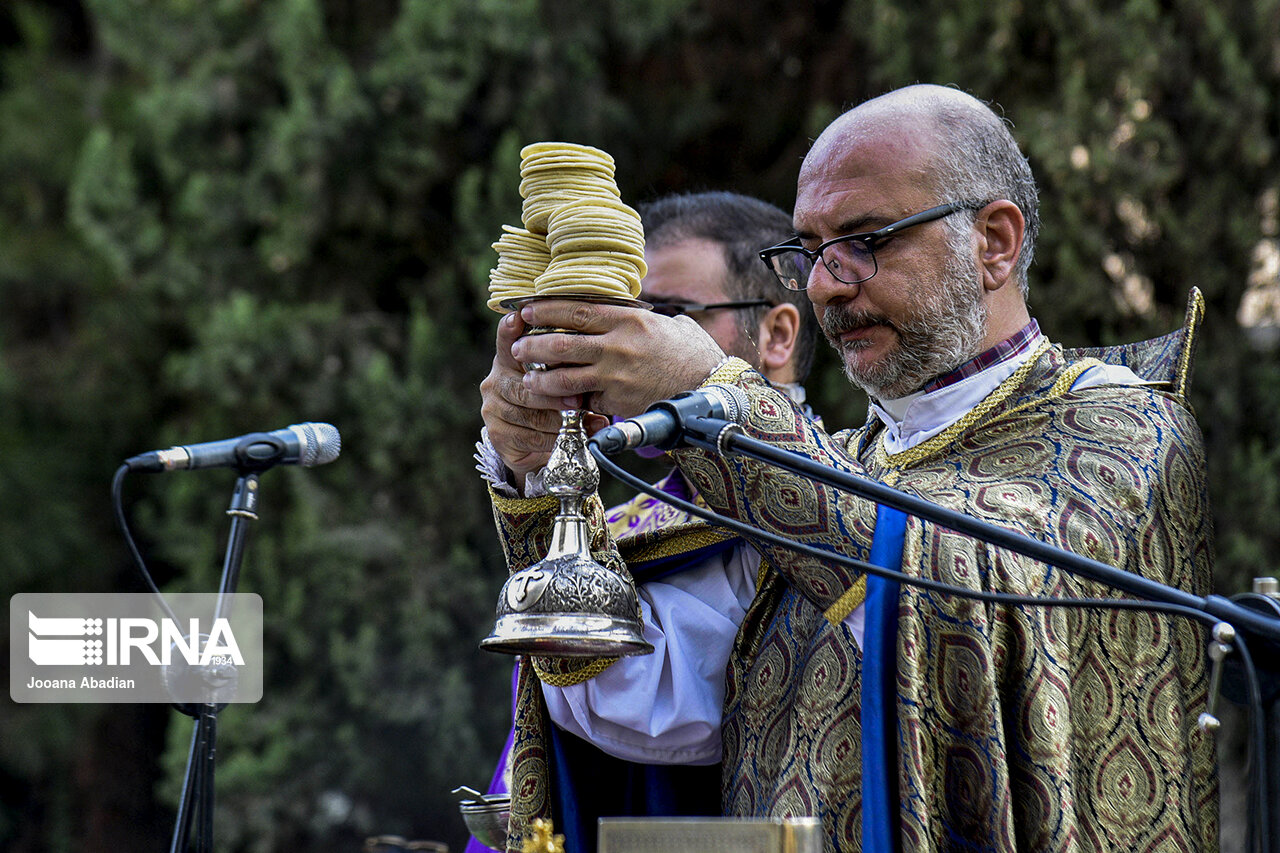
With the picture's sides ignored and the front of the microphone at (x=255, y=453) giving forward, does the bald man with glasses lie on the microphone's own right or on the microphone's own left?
on the microphone's own right

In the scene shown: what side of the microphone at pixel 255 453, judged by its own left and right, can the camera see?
right

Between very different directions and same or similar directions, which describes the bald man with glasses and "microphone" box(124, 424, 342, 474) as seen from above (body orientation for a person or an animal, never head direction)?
very different directions

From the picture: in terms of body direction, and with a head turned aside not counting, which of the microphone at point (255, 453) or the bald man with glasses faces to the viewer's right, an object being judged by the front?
the microphone

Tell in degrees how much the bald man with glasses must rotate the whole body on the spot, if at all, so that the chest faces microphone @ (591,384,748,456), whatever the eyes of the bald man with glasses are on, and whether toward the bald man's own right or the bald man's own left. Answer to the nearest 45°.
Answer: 0° — they already face it

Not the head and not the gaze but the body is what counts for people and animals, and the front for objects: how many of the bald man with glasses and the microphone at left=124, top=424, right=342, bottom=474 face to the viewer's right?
1

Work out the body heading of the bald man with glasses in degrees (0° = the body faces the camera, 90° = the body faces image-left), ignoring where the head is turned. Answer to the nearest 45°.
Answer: approximately 45°
